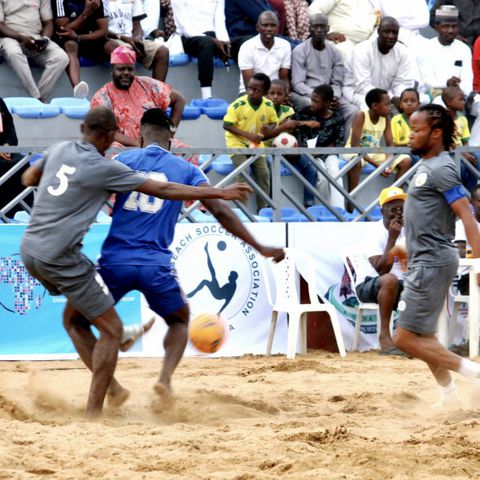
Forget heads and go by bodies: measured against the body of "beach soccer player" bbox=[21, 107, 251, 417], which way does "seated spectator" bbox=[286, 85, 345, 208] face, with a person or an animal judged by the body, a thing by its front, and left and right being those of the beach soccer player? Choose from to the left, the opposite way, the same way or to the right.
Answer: the opposite way

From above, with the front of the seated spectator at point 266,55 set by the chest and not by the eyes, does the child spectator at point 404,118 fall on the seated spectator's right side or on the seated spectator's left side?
on the seated spectator's left side

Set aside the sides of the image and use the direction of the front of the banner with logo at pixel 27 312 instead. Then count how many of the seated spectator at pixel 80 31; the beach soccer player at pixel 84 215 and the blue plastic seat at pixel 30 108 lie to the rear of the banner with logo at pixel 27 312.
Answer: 2

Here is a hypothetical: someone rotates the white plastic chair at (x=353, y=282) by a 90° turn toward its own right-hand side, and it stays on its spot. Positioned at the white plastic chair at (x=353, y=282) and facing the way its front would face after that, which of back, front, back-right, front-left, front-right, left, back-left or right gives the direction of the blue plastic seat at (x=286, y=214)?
back-right

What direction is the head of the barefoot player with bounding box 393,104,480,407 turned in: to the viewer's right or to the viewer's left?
to the viewer's left

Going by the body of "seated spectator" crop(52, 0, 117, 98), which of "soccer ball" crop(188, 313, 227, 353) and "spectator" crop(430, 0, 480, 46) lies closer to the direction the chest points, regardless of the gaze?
the soccer ball

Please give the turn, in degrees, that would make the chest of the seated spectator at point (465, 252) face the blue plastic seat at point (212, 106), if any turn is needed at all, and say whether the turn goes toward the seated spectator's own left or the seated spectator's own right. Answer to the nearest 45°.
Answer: approximately 90° to the seated spectator's own right

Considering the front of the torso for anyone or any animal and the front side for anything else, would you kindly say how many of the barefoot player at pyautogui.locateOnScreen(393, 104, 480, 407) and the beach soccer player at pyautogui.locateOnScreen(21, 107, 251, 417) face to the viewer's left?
1

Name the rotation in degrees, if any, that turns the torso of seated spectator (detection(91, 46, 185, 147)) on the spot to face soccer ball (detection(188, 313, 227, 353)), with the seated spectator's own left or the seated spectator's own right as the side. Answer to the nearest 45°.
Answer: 0° — they already face it

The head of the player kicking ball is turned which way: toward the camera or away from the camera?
away from the camera

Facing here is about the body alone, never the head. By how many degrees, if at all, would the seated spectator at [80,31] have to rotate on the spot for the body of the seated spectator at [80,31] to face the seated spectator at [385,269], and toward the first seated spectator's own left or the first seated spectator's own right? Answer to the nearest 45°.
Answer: approximately 45° to the first seated spectator's own left
